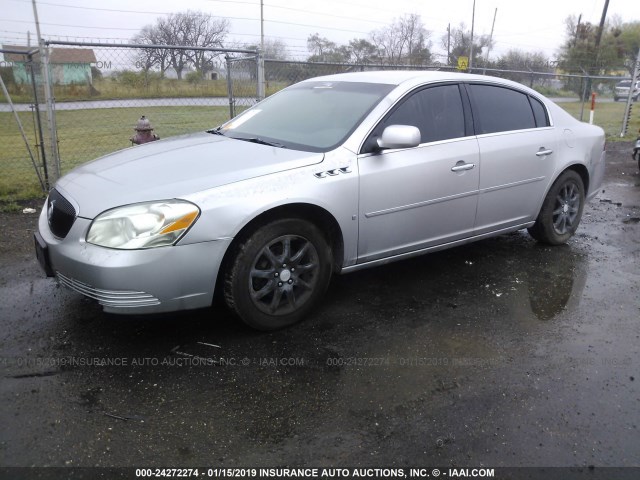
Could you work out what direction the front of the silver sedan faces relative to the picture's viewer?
facing the viewer and to the left of the viewer

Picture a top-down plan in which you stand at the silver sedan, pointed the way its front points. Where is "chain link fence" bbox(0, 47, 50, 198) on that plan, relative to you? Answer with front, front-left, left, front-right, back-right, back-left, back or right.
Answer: right

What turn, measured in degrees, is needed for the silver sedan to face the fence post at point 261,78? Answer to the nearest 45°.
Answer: approximately 135° to its right

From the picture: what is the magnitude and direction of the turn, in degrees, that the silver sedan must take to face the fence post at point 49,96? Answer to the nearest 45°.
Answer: approximately 90° to its right

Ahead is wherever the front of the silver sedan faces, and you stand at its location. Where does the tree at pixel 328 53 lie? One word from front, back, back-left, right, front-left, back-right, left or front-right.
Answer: back-right

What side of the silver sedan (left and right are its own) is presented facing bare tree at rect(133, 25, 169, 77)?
right

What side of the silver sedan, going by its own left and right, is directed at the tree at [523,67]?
back
